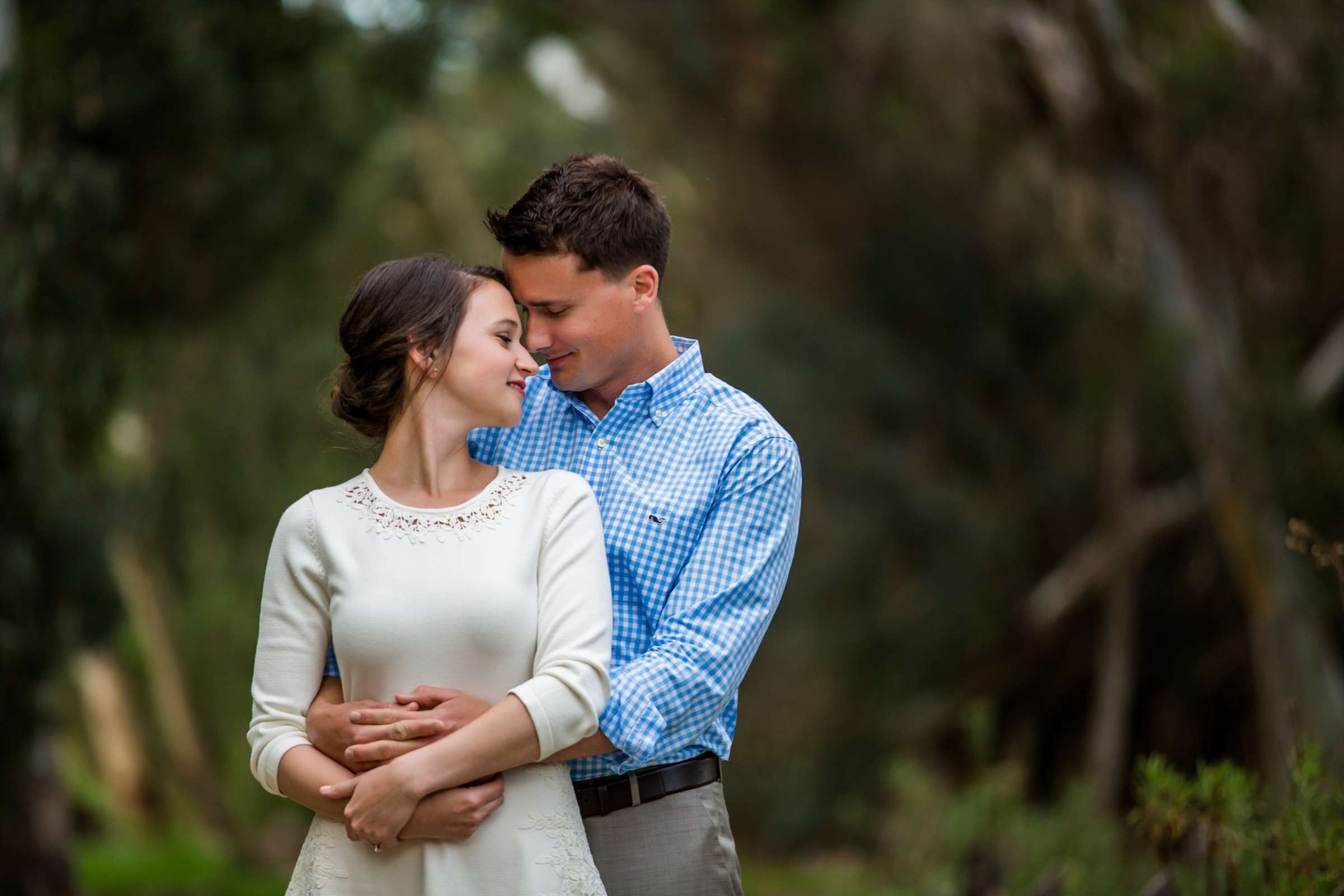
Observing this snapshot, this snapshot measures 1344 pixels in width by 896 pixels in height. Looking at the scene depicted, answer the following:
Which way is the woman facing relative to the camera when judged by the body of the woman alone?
toward the camera

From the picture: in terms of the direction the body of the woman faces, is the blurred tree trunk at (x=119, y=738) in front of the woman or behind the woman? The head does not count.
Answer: behind

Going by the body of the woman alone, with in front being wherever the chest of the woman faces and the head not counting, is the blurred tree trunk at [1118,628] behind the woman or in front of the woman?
behind

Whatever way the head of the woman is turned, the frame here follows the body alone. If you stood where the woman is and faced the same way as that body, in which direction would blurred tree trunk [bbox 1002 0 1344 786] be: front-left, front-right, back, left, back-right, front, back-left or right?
back-left

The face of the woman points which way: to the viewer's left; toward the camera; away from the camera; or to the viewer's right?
to the viewer's right

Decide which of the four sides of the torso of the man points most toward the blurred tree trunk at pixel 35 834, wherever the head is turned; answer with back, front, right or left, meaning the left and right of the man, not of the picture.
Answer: right

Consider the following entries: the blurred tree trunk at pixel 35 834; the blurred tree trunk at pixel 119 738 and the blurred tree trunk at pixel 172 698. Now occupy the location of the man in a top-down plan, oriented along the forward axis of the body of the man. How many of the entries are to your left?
0

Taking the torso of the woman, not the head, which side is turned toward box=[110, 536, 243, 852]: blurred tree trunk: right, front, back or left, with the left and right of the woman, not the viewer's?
back
